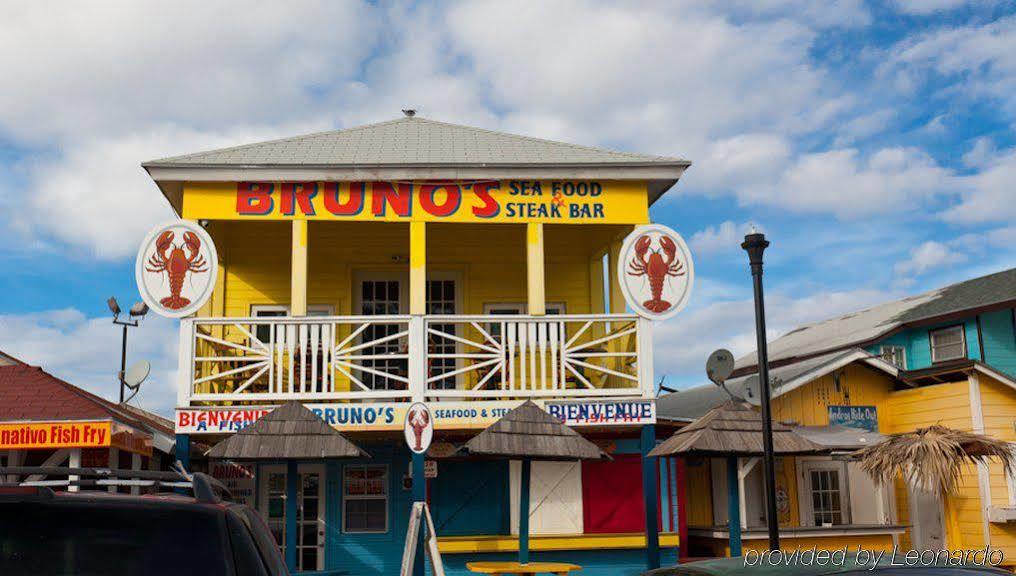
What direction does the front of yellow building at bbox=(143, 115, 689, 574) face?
toward the camera

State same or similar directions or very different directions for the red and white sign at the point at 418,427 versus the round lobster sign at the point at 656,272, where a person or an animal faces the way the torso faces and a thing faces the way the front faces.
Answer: same or similar directions

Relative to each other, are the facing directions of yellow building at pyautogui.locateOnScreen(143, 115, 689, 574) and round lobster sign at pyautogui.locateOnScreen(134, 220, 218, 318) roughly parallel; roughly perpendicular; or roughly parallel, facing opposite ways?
roughly parallel

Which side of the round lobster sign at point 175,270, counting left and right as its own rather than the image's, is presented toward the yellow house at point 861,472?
left

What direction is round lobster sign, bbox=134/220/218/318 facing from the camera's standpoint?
toward the camera

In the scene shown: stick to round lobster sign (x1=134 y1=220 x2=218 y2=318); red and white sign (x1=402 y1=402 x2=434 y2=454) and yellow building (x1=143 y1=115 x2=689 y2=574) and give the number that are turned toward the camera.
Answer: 3

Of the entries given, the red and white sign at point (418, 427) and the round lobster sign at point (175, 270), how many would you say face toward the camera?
2

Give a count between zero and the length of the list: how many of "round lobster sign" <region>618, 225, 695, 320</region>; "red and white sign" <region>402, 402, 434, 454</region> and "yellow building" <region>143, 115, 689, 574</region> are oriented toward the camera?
3
